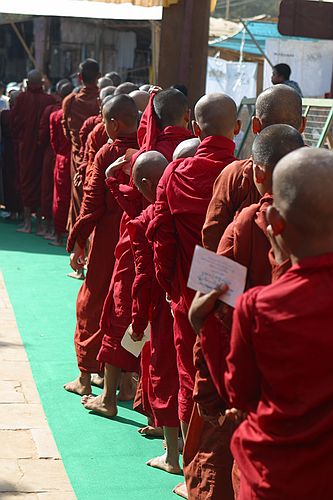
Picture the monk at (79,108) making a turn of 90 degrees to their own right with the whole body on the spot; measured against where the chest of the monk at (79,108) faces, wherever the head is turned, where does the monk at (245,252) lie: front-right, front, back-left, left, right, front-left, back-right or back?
right

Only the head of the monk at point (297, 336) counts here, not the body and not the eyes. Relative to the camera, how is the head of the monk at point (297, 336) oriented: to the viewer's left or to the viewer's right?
to the viewer's left

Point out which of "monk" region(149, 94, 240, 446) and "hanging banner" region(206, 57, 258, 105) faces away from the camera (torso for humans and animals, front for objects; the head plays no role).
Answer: the monk

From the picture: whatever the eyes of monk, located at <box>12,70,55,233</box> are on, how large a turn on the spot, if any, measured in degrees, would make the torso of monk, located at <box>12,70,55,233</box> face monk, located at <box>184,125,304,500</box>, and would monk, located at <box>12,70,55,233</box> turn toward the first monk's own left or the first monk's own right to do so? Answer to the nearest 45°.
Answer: approximately 180°

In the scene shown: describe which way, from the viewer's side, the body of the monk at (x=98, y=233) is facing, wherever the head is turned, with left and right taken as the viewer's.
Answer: facing away from the viewer and to the left of the viewer

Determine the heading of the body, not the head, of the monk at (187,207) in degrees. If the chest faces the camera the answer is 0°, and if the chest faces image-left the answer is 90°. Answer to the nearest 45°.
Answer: approximately 180°

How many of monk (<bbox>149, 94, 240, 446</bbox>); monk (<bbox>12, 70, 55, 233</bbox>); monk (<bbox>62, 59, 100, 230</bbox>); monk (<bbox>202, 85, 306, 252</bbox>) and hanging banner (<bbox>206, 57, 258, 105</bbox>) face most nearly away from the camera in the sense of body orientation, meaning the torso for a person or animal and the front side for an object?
4

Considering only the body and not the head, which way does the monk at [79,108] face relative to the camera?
away from the camera

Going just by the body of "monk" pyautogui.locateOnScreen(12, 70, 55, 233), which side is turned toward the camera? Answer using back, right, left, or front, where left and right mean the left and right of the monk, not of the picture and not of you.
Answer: back

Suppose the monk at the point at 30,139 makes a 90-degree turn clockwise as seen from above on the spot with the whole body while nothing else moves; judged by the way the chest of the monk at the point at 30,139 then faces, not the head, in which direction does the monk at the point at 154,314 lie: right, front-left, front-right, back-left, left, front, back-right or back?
right

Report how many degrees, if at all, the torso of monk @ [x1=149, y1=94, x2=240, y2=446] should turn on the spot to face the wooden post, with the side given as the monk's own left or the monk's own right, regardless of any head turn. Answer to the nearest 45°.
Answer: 0° — they already face it

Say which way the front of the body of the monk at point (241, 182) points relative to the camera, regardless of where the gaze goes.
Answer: away from the camera

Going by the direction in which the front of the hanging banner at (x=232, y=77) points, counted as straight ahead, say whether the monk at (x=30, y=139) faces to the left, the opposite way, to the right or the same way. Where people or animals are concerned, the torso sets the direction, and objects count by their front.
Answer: the opposite way

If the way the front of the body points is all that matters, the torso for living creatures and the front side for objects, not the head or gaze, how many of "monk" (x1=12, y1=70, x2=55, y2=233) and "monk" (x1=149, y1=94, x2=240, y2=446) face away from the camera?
2

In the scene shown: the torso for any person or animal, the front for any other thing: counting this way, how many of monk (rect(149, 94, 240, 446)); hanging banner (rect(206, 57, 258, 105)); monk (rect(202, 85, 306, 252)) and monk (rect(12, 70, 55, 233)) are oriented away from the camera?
3
